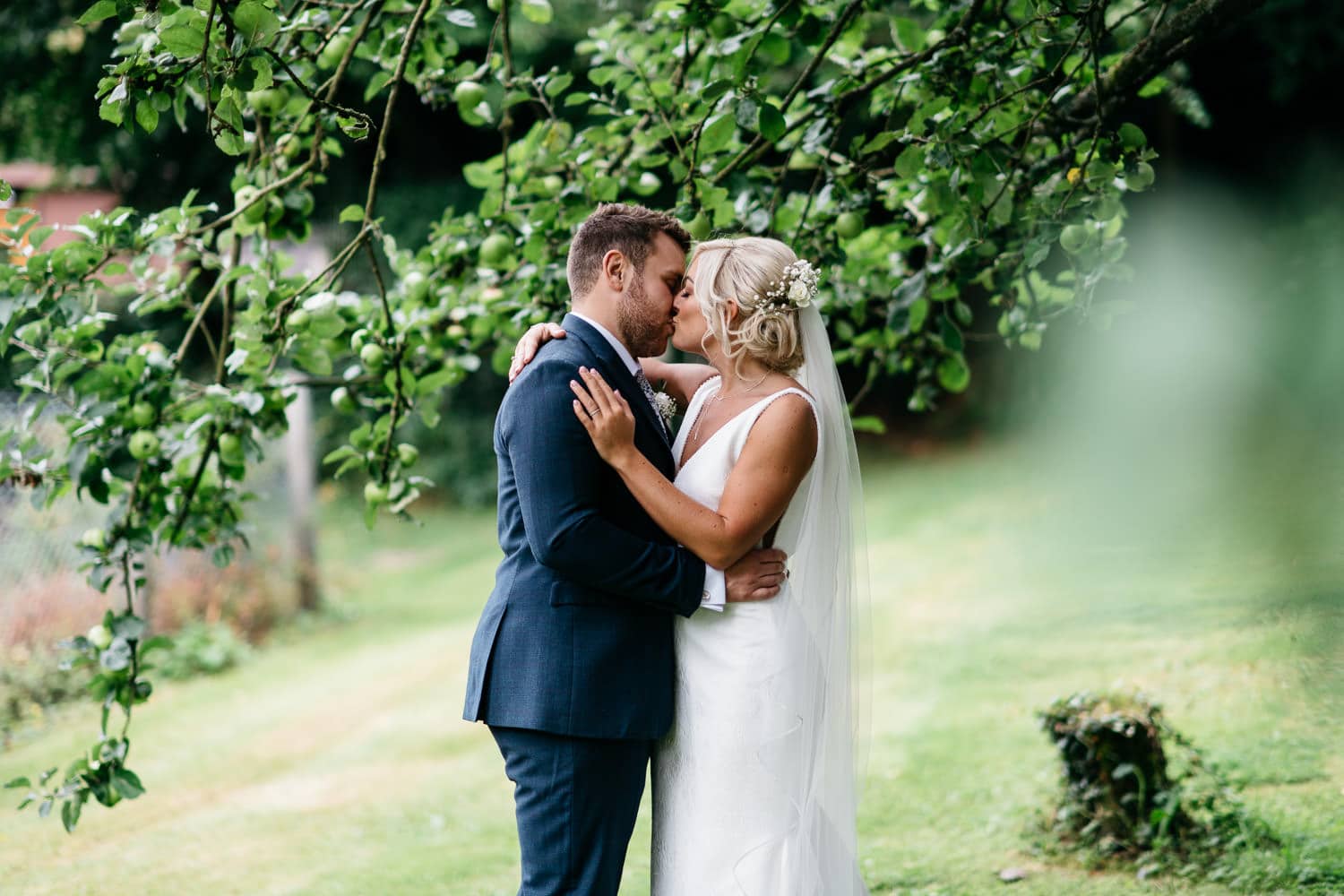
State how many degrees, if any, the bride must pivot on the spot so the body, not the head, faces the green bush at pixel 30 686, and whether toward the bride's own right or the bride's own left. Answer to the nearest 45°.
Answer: approximately 45° to the bride's own right

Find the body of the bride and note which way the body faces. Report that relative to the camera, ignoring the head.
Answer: to the viewer's left

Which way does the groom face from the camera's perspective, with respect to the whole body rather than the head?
to the viewer's right

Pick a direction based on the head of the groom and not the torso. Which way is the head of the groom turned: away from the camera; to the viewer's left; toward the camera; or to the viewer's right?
to the viewer's right

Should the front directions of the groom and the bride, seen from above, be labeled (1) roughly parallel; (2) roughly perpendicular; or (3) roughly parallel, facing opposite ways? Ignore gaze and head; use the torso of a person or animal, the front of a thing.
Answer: roughly parallel, facing opposite ways

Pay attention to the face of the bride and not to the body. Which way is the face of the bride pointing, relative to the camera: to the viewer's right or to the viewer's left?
to the viewer's left

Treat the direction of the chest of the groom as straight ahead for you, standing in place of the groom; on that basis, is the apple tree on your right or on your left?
on your left

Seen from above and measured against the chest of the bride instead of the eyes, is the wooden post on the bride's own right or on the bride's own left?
on the bride's own right

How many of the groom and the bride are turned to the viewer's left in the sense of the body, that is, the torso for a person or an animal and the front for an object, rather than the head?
1
